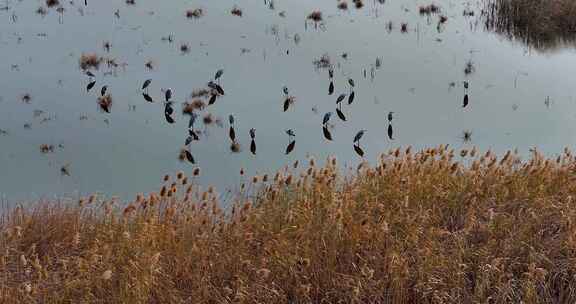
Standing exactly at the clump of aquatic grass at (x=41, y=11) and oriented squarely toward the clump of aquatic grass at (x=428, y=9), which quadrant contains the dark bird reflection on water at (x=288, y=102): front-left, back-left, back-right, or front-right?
front-right

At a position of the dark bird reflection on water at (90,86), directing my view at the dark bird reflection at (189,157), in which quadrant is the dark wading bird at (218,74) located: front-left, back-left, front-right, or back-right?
front-left

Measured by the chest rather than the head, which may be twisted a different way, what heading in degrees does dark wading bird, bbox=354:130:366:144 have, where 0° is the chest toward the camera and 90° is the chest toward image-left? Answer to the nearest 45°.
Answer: approximately 270°

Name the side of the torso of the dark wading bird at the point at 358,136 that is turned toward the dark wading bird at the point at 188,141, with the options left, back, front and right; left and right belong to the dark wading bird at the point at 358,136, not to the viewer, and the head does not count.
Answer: back

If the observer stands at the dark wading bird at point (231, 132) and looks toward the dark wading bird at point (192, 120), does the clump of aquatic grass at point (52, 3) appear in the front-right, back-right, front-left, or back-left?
front-right

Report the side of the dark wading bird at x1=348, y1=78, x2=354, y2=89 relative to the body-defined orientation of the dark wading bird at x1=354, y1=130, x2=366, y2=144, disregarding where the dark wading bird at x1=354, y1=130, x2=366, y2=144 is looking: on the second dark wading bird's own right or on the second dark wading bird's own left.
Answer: on the second dark wading bird's own left

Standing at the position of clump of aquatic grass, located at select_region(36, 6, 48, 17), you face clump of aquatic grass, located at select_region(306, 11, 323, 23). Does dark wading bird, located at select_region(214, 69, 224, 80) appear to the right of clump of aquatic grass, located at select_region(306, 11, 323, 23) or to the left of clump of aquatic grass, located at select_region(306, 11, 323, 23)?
right

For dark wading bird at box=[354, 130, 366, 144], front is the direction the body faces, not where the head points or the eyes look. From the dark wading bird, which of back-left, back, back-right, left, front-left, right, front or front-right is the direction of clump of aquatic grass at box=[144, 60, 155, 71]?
back-left

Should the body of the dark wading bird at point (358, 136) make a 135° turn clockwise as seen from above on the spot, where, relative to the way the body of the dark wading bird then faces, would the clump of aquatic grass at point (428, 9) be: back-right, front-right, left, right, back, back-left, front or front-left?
back-right
